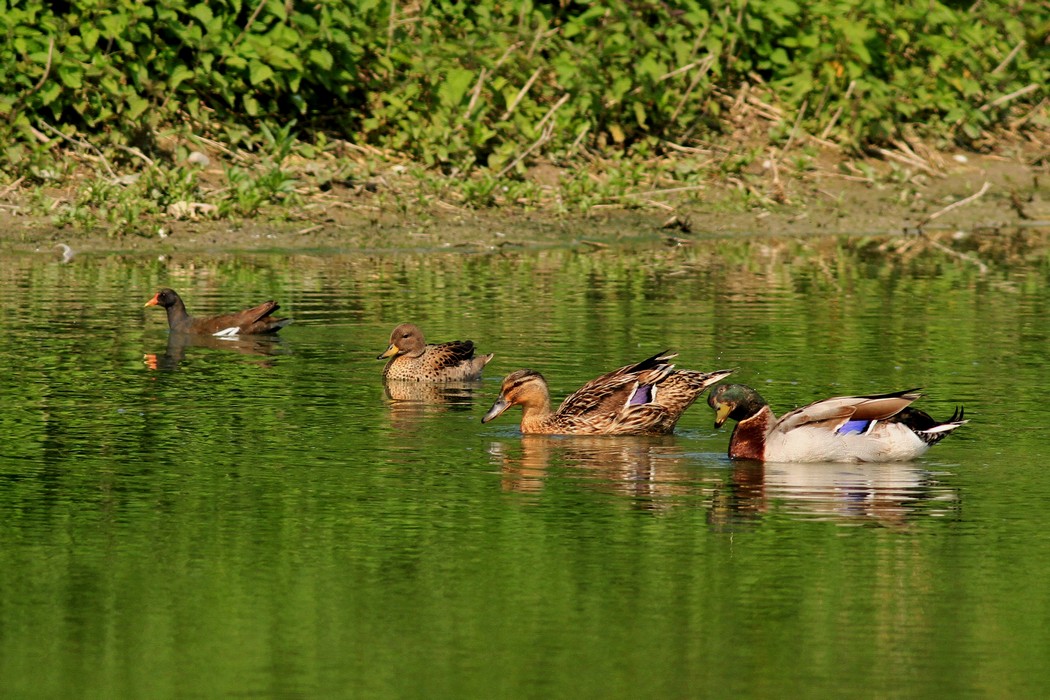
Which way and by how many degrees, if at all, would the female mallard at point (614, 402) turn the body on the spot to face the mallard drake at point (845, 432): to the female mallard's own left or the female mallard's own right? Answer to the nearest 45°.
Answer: approximately 135° to the female mallard's own left

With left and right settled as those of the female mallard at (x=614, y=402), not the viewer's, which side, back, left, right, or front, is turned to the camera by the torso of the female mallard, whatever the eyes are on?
left

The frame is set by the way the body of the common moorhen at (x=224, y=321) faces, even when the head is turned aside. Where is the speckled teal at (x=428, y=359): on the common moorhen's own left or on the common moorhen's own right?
on the common moorhen's own left

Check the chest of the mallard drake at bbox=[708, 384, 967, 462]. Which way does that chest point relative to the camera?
to the viewer's left

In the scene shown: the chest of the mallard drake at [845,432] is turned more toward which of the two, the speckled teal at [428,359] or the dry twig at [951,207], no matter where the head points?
the speckled teal

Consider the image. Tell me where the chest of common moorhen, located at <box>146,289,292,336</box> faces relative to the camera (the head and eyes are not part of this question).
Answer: to the viewer's left

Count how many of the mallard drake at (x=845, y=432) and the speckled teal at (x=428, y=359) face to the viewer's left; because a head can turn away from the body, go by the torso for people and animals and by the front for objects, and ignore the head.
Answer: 2

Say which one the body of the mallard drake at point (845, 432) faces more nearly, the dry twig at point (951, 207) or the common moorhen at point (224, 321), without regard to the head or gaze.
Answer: the common moorhen

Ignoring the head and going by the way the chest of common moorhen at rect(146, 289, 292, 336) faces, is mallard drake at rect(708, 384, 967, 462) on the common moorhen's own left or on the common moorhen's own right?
on the common moorhen's own left
